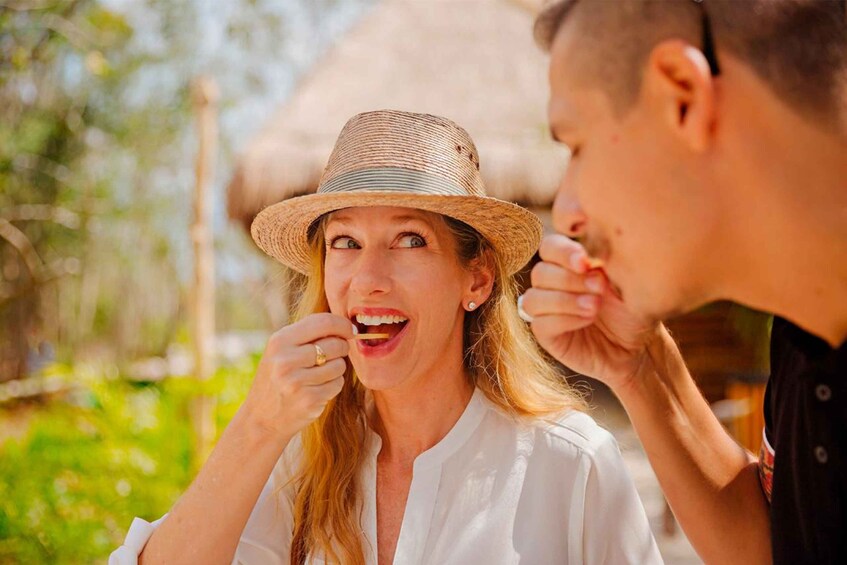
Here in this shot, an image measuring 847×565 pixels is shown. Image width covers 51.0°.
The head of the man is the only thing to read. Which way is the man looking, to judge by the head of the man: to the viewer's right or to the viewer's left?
to the viewer's left

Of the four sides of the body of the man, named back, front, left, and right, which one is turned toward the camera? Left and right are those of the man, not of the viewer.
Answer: left

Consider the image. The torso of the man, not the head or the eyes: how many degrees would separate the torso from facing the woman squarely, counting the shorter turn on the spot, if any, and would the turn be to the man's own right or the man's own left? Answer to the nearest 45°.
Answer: approximately 45° to the man's own right

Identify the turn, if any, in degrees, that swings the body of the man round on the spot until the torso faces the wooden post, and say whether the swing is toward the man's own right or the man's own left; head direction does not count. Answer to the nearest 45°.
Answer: approximately 45° to the man's own right

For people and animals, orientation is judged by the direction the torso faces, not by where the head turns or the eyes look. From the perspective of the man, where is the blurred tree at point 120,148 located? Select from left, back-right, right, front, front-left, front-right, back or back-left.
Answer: front-right

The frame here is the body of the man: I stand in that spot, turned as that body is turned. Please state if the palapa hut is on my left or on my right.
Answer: on my right
